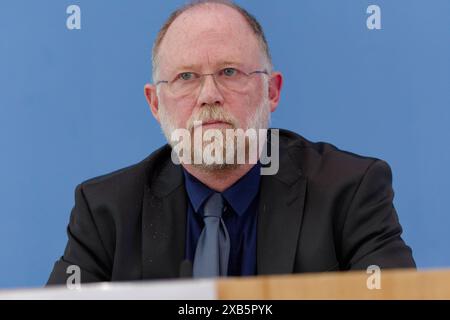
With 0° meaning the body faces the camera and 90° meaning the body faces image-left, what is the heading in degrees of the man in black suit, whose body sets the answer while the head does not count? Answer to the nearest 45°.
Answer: approximately 0°

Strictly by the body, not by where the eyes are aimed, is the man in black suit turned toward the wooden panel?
yes
